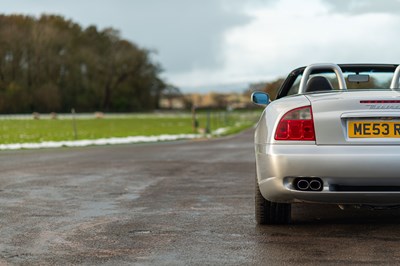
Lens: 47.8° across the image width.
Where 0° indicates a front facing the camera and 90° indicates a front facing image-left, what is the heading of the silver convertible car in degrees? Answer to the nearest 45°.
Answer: approximately 180°
